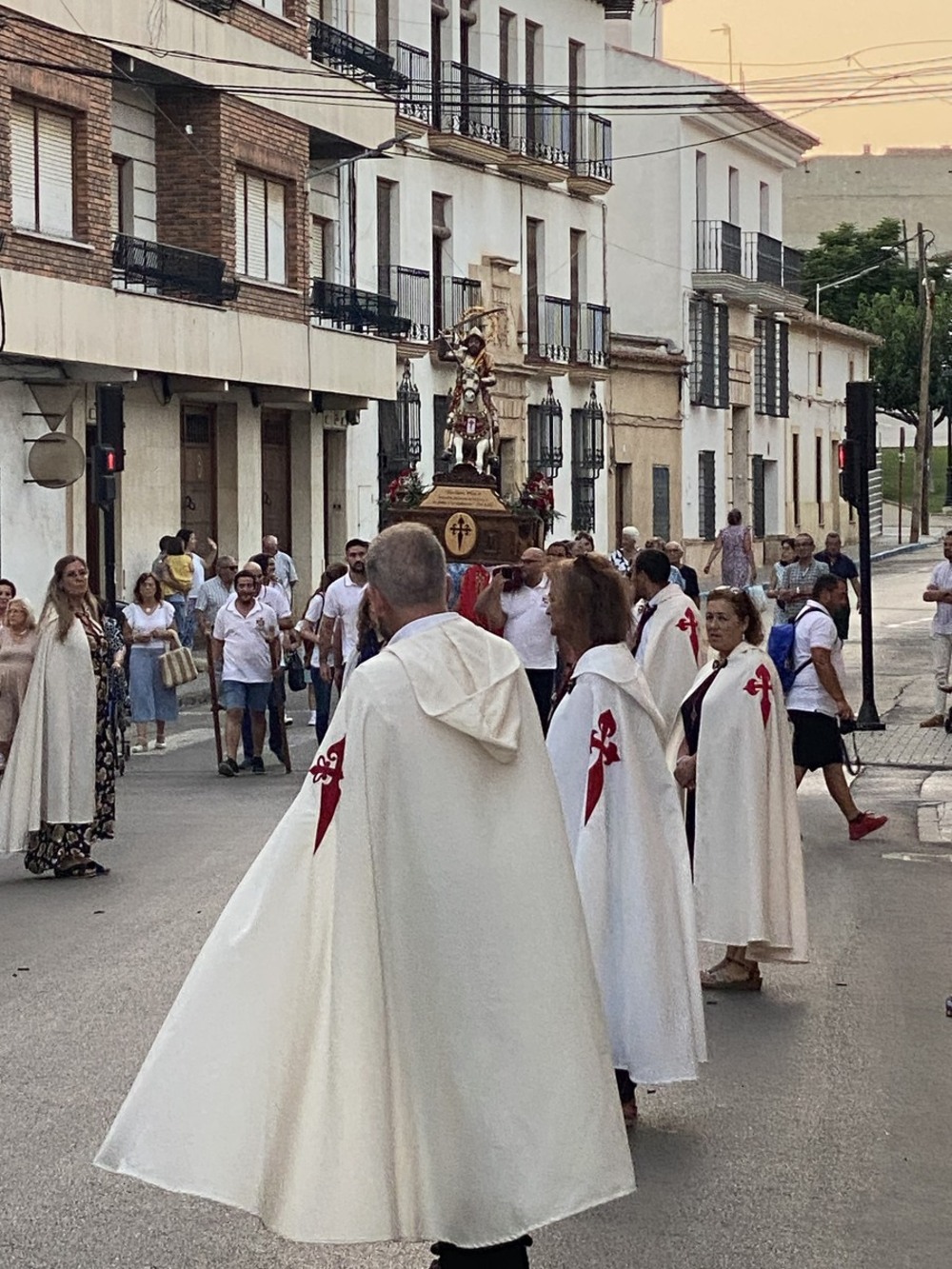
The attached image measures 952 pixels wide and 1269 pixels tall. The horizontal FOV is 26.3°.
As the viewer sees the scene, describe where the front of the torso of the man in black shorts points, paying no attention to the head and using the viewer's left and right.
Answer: facing to the right of the viewer

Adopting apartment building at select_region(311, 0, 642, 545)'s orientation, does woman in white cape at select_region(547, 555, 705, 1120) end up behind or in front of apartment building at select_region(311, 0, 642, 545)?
in front

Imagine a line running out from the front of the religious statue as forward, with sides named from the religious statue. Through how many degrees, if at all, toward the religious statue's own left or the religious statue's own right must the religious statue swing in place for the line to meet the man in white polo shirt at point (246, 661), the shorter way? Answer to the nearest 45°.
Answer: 0° — it already faces them

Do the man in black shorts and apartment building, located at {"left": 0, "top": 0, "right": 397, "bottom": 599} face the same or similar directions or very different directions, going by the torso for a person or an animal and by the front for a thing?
same or similar directions

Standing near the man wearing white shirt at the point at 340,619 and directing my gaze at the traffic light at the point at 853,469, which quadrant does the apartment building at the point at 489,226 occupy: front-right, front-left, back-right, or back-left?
front-left

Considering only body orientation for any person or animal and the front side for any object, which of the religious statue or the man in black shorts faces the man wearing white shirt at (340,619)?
the religious statue

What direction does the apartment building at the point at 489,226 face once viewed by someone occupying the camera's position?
facing the viewer and to the right of the viewer

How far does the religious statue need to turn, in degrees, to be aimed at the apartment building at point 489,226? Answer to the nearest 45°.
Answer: approximately 180°

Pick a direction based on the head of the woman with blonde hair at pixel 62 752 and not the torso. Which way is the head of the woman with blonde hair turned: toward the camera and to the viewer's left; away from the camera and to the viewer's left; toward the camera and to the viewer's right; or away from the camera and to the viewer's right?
toward the camera and to the viewer's right

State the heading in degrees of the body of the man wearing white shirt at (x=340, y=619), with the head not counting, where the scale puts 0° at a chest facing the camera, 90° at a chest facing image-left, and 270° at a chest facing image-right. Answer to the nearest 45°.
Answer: approximately 0°

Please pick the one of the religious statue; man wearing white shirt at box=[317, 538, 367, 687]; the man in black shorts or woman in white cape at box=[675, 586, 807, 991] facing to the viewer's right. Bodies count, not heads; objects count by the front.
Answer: the man in black shorts

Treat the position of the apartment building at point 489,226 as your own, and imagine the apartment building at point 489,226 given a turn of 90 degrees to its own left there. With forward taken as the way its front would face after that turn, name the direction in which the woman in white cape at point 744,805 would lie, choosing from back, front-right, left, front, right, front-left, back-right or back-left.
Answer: back-right

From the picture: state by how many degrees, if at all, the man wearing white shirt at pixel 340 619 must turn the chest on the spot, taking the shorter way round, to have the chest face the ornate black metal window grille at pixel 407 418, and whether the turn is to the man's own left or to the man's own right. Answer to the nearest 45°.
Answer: approximately 180°

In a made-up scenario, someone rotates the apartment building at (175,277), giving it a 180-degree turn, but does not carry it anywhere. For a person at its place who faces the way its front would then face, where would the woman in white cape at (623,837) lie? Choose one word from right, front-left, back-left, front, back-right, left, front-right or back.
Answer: back-left

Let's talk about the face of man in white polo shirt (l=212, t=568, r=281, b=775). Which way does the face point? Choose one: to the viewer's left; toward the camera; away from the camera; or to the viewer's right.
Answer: toward the camera

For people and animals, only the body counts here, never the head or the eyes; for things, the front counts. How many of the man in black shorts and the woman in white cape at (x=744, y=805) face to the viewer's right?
1

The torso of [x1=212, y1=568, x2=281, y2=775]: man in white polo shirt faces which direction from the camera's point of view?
toward the camera

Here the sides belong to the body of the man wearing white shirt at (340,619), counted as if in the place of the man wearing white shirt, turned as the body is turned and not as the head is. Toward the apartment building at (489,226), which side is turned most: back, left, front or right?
back
